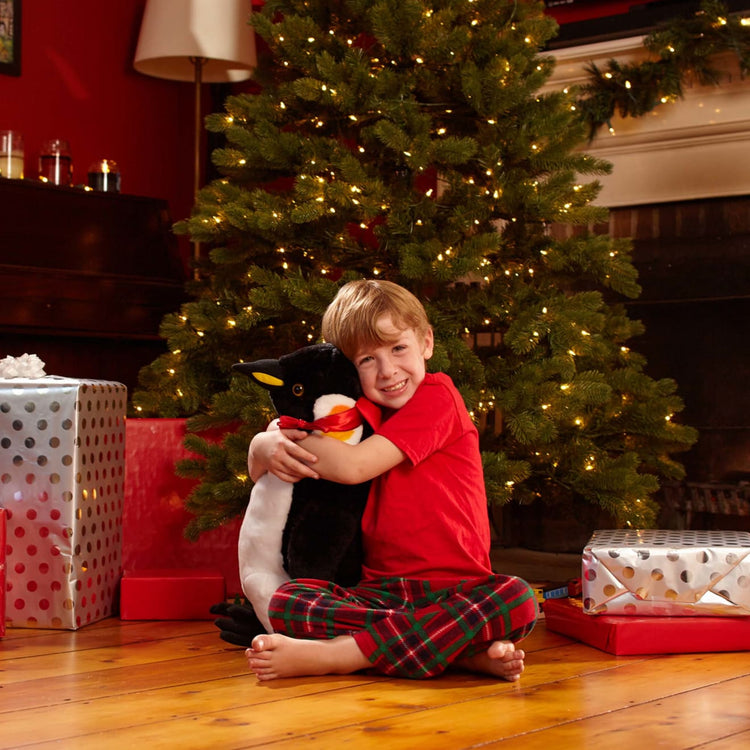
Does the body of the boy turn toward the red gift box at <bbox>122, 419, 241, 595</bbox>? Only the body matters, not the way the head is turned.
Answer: no

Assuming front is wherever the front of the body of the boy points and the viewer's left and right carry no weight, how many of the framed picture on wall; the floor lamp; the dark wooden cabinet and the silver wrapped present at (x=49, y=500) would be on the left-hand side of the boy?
0

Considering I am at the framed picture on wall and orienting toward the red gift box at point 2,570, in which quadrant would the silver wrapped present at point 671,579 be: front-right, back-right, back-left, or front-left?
front-left

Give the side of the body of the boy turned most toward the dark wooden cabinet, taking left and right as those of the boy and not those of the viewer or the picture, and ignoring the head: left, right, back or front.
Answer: right

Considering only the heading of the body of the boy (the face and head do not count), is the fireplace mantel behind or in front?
behind

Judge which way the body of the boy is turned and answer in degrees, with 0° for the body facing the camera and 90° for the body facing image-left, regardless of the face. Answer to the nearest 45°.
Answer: approximately 45°

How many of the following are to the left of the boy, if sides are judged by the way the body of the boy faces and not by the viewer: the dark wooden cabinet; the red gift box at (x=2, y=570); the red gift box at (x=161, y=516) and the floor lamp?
0

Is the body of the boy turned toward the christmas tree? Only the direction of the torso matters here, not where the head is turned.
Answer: no

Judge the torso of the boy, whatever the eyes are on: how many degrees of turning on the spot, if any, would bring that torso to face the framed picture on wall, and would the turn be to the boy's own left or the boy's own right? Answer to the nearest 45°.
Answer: approximately 90° to the boy's own right

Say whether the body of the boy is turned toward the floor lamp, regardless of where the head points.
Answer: no

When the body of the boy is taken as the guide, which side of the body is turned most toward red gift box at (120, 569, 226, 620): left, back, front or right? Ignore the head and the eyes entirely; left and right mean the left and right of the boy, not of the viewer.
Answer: right

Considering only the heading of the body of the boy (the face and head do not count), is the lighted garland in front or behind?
behind

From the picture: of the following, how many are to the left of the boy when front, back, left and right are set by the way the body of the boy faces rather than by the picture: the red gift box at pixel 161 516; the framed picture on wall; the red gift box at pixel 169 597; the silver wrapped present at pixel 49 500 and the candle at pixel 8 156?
0

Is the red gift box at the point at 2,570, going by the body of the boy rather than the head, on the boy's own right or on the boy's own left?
on the boy's own right

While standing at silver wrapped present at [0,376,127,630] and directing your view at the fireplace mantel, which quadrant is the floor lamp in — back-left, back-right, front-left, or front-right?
front-left

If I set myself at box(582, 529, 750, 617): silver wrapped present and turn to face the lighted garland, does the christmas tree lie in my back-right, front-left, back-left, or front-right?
front-left
